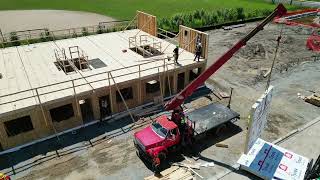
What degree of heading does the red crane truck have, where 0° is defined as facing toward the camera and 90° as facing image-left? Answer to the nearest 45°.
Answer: approximately 45°

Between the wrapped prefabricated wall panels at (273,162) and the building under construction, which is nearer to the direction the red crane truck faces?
the building under construction

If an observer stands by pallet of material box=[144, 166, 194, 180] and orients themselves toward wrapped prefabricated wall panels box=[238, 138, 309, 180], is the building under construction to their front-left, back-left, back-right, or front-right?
back-left

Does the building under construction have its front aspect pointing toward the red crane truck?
yes
